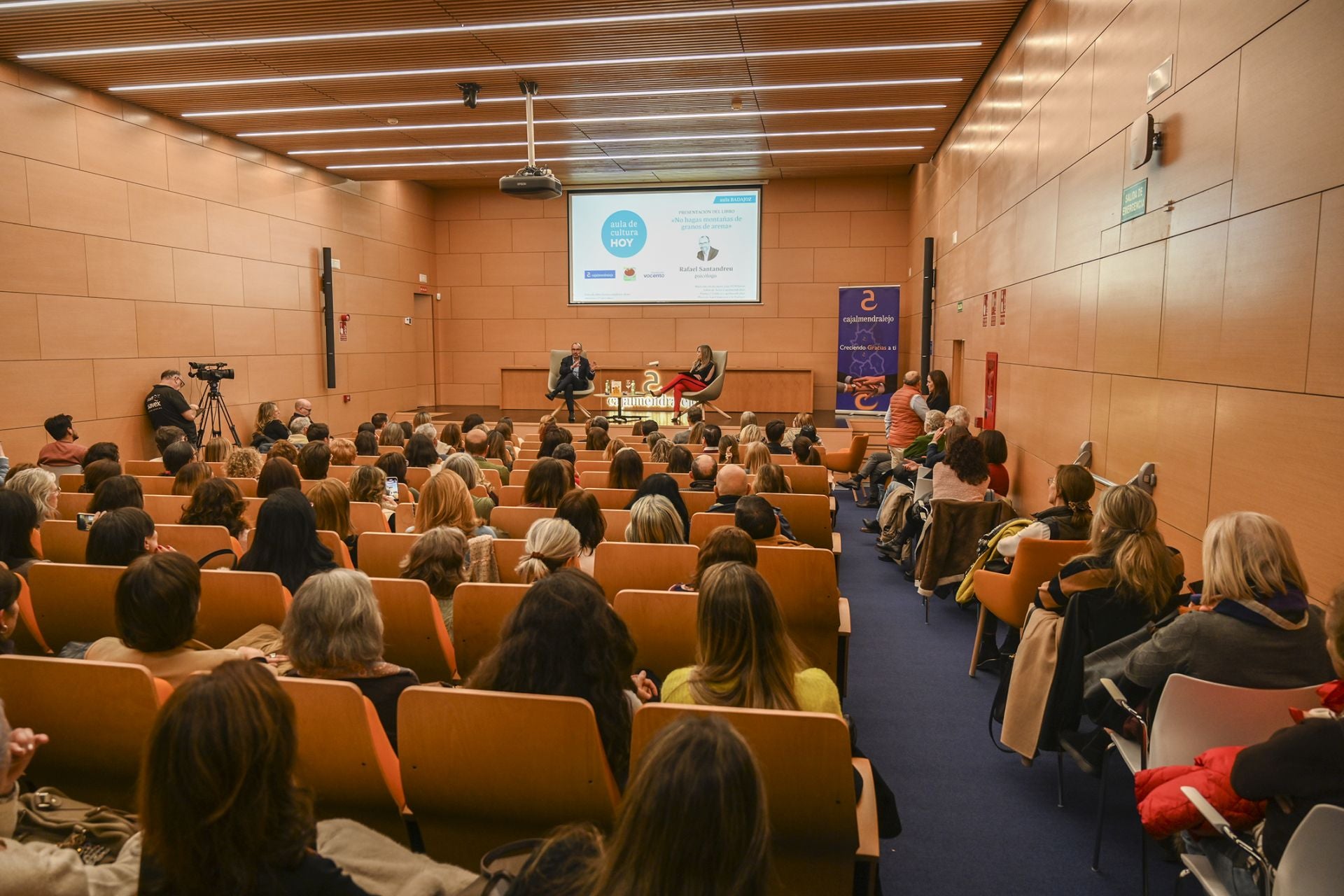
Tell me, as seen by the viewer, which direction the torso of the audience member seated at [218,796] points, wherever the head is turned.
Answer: away from the camera

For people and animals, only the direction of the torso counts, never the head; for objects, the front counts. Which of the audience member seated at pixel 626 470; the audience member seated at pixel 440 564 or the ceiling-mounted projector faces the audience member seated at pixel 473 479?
the audience member seated at pixel 440 564

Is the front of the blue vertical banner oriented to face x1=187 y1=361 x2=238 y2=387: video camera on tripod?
no

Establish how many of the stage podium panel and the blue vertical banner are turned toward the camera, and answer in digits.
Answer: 2

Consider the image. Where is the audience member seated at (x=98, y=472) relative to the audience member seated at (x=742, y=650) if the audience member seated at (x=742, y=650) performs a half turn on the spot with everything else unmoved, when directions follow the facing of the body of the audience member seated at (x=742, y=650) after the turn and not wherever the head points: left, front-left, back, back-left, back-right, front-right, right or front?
back-right

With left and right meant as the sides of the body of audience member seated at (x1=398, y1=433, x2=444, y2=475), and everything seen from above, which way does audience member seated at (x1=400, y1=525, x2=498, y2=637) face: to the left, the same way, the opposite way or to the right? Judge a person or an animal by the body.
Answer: the same way

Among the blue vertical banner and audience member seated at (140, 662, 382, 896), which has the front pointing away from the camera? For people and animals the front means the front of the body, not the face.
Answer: the audience member seated

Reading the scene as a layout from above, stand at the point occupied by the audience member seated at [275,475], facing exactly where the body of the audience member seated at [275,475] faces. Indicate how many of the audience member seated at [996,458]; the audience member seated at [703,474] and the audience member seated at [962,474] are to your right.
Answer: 3

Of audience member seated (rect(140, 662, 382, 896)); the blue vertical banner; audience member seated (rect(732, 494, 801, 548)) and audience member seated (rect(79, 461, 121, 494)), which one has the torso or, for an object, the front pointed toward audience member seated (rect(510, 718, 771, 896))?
the blue vertical banner

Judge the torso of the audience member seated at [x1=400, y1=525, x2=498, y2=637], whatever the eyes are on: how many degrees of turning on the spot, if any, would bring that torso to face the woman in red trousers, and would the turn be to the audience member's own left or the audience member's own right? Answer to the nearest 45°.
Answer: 0° — they already face them

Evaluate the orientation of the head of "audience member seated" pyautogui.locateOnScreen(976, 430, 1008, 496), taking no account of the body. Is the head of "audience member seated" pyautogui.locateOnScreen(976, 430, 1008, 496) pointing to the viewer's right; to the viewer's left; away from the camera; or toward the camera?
away from the camera

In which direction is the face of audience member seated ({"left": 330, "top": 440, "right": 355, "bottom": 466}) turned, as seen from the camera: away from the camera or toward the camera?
away from the camera

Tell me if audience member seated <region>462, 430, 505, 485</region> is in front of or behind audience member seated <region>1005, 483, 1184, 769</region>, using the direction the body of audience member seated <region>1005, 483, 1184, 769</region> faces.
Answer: in front

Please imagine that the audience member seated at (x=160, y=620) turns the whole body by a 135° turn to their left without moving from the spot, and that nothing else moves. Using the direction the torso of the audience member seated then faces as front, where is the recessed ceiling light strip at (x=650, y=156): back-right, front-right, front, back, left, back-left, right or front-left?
back-right

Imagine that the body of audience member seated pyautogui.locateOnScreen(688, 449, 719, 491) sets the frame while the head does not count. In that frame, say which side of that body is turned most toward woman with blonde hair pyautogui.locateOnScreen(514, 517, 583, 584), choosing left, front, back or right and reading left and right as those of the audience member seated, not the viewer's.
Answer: back

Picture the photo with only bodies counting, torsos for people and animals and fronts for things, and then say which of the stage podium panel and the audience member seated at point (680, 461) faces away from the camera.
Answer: the audience member seated

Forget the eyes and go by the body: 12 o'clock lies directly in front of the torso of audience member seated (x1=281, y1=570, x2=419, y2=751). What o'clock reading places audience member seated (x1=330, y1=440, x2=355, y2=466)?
audience member seated (x1=330, y1=440, x2=355, y2=466) is roughly at 12 o'clock from audience member seated (x1=281, y1=570, x2=419, y2=751).

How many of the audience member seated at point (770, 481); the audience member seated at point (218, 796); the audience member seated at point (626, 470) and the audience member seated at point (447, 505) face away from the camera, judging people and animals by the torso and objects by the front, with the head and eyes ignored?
4

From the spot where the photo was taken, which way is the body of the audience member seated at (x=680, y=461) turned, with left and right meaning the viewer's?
facing away from the viewer

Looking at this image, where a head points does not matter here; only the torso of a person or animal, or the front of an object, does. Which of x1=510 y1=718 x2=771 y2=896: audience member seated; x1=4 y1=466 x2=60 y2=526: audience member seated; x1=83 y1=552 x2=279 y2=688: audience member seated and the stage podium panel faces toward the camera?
the stage podium panel

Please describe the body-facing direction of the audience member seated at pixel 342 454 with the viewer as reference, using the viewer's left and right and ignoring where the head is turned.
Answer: facing away from the viewer

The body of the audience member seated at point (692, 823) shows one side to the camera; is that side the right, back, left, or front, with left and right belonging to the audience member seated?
back

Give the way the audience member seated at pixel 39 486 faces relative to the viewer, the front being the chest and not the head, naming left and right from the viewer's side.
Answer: facing away from the viewer and to the right of the viewer
